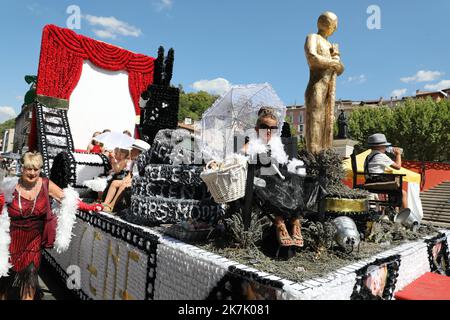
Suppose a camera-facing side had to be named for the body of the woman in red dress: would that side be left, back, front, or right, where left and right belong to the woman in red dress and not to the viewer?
front

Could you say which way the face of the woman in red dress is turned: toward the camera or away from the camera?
toward the camera

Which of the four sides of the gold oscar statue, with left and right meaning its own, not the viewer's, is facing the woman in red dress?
right

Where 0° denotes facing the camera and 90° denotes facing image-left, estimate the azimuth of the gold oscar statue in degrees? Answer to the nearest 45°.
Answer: approximately 315°

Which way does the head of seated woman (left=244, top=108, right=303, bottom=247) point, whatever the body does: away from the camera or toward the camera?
toward the camera

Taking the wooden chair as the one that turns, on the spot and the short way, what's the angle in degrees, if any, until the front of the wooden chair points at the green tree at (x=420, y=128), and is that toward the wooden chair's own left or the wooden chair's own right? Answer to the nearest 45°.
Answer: approximately 90° to the wooden chair's own left

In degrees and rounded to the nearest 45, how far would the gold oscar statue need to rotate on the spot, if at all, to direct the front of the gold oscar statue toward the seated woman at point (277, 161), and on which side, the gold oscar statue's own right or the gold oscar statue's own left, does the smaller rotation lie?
approximately 45° to the gold oscar statue's own right

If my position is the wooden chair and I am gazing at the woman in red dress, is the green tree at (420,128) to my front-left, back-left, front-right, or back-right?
back-right

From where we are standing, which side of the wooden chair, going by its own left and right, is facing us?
right
